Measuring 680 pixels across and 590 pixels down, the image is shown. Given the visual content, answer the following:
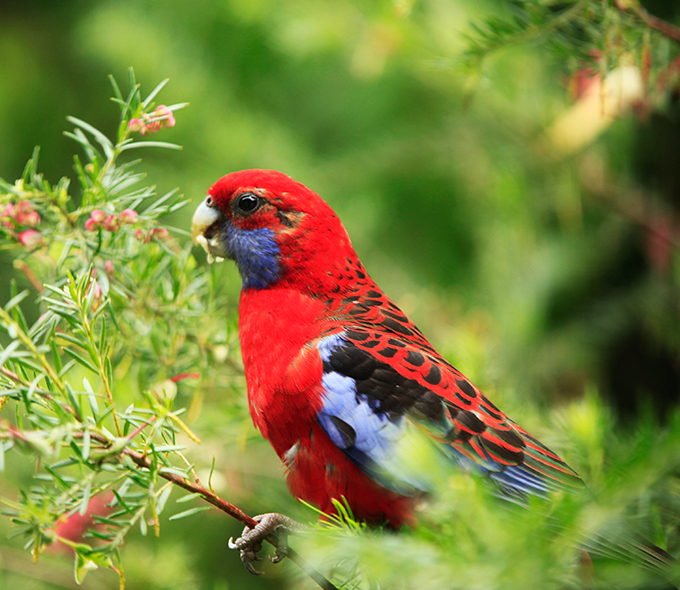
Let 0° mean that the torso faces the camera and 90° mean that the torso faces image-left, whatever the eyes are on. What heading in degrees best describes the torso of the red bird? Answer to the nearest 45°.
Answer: approximately 90°
